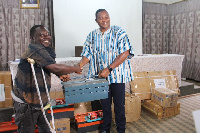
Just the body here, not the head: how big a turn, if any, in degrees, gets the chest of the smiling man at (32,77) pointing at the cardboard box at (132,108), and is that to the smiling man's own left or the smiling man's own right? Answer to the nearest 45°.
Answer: approximately 45° to the smiling man's own left

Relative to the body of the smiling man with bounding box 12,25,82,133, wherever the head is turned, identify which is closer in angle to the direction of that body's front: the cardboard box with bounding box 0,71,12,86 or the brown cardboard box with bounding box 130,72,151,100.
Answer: the brown cardboard box

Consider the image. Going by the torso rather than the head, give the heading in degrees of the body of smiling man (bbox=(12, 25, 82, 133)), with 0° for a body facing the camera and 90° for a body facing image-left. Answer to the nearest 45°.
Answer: approximately 270°

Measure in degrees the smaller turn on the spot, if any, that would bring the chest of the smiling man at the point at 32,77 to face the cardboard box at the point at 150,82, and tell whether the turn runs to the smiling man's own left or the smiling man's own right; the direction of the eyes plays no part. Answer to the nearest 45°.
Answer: approximately 45° to the smiling man's own left

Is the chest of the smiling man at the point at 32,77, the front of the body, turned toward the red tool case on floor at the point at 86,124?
yes
